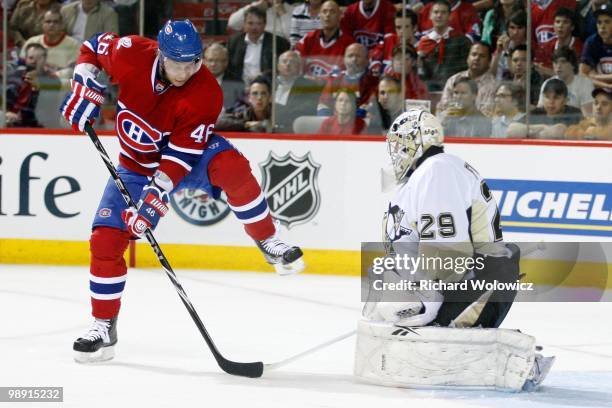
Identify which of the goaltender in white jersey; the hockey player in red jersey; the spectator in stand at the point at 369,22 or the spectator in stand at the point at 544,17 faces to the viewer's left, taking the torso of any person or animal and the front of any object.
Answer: the goaltender in white jersey

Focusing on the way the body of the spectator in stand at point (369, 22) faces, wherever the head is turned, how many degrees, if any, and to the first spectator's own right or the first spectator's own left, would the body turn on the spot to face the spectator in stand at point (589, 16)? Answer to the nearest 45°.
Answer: approximately 90° to the first spectator's own left

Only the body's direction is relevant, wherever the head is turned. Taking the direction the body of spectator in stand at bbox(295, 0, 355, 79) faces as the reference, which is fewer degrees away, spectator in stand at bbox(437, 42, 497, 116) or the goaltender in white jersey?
the goaltender in white jersey

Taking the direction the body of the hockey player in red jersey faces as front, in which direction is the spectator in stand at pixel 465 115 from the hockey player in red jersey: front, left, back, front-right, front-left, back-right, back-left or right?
back-left

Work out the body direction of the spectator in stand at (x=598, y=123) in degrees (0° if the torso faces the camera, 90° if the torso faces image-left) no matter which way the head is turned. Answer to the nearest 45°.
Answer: approximately 45°

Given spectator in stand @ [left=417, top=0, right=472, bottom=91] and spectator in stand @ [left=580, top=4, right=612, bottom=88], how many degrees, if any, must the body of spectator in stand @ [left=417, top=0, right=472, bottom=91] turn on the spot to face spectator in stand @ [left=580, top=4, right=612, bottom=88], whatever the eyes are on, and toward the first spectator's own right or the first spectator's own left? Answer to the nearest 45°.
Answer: approximately 90° to the first spectator's own left

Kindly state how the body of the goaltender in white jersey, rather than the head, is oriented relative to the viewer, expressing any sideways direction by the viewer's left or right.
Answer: facing to the left of the viewer

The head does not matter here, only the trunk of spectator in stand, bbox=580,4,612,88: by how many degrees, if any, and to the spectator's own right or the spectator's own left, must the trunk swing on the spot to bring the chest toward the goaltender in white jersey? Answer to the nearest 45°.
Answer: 0° — they already face them

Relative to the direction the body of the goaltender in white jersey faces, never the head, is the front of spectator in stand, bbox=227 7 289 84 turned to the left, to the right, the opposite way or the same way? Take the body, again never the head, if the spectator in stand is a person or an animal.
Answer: to the left
